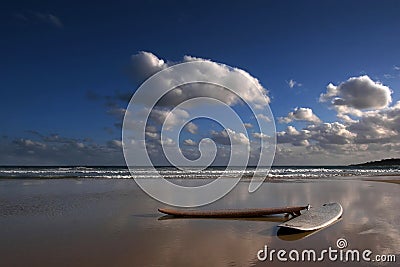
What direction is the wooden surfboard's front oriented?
to the viewer's left
